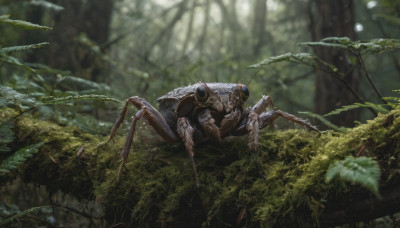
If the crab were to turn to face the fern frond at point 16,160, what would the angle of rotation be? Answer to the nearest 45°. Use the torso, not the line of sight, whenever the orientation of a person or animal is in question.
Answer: approximately 135° to its right

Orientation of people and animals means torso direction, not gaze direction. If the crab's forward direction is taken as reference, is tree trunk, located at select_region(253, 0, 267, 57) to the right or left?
on its left

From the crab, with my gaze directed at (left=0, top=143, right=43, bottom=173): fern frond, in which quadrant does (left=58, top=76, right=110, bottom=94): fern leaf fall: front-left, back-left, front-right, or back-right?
front-right

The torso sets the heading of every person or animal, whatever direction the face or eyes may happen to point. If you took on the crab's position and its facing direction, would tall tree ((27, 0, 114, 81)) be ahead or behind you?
behind

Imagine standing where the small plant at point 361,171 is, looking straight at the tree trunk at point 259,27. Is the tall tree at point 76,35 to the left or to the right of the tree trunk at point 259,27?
left

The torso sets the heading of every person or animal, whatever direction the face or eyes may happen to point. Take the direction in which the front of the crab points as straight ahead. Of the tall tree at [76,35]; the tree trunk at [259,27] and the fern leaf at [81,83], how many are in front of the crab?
0

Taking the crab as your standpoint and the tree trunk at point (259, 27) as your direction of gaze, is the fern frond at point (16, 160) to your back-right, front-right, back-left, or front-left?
back-left

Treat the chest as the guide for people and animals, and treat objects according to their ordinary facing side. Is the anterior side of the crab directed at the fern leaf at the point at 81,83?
no

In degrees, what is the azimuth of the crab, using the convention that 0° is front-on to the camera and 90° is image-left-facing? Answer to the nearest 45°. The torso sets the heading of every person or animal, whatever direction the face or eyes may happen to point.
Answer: approximately 315°
